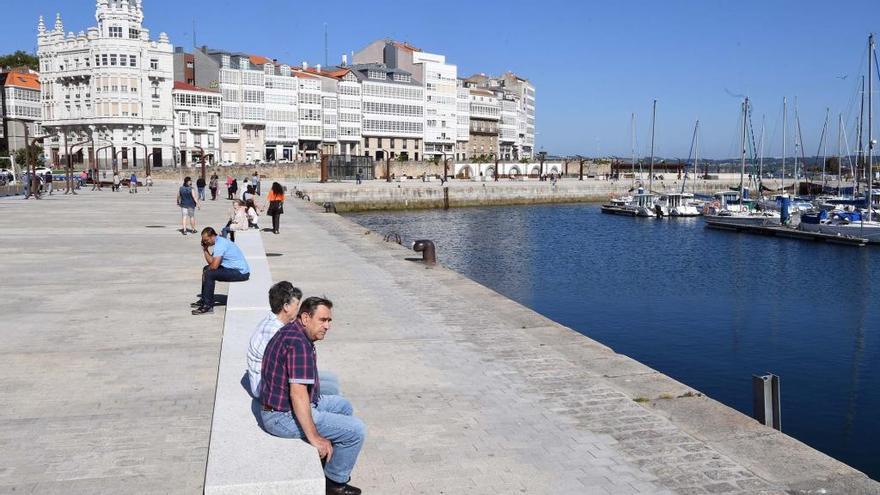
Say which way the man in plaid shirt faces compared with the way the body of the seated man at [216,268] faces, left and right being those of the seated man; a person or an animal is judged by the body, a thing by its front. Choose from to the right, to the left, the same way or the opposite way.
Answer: the opposite way

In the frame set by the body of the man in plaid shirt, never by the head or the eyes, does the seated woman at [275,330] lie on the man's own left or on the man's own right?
on the man's own left

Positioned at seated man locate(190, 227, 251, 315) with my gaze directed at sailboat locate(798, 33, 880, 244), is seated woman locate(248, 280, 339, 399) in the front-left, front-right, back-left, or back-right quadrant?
back-right

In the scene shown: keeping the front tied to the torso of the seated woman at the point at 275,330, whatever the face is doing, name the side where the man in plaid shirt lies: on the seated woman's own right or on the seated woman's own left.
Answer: on the seated woman's own right

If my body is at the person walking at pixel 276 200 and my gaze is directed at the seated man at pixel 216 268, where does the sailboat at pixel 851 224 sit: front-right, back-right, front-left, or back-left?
back-left

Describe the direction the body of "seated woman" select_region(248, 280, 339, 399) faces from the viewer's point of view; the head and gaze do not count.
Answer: to the viewer's right

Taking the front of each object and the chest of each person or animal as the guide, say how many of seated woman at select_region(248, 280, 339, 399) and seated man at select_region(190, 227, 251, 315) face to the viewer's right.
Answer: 1

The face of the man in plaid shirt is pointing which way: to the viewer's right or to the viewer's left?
to the viewer's right

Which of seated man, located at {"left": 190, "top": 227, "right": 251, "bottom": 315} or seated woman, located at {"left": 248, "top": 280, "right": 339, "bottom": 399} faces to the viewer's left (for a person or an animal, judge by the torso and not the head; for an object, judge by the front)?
seated man, located at {"left": 190, "top": 227, "right": 251, "bottom": 315}

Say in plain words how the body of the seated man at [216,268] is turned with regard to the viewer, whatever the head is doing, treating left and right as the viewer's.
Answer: facing to the left of the viewer

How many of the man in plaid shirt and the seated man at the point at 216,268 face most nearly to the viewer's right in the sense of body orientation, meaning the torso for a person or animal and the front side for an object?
1

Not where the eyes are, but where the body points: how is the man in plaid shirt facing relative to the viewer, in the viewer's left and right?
facing to the right of the viewer

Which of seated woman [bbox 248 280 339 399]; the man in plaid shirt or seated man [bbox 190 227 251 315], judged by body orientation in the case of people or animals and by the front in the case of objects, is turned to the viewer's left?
seated man [bbox 190 227 251 315]

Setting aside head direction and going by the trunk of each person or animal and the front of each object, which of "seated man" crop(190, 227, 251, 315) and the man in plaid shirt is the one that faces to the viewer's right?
the man in plaid shirt
